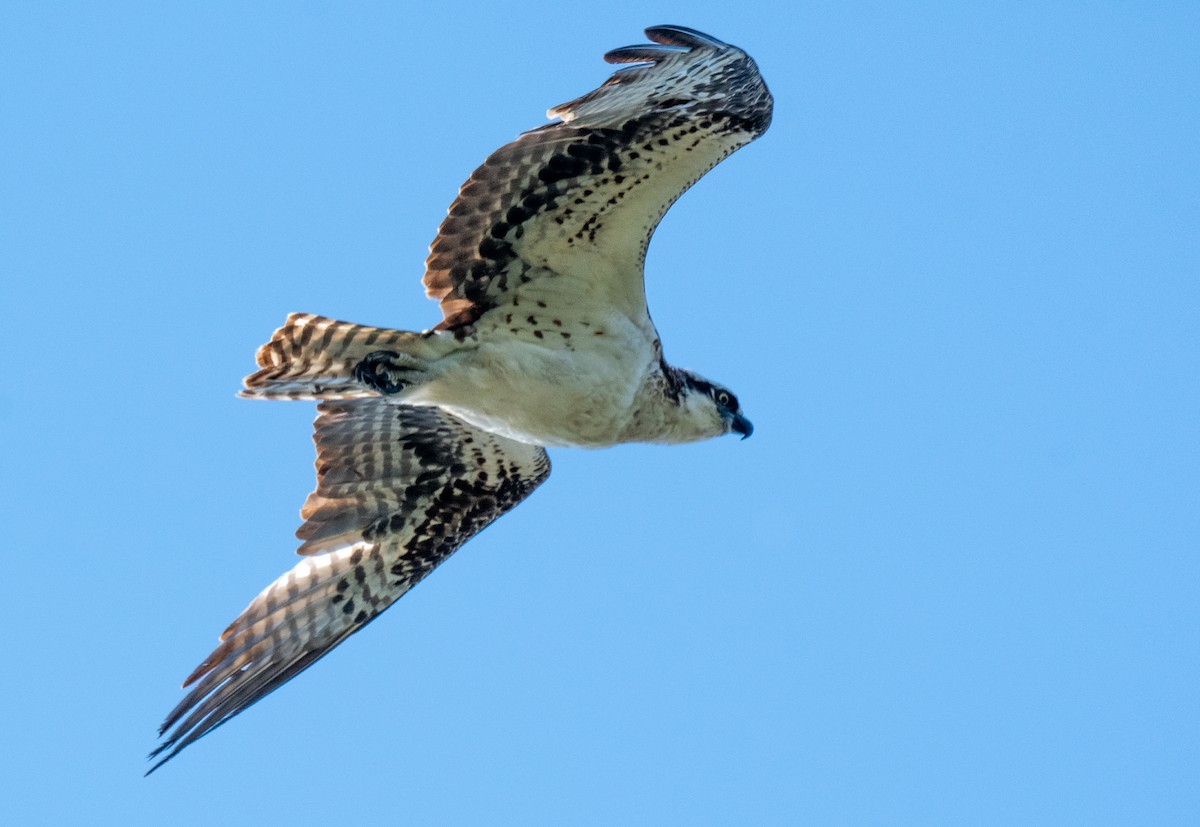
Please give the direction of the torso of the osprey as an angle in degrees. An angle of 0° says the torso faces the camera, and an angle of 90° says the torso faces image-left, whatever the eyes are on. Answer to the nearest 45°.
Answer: approximately 270°
